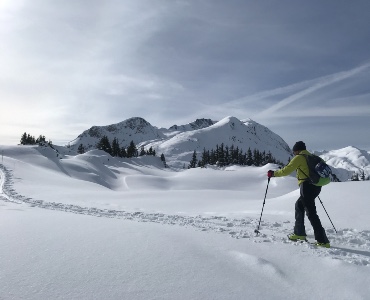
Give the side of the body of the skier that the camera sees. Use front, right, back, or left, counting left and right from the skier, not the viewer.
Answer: left
